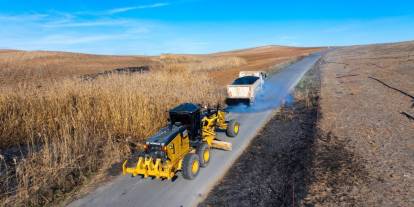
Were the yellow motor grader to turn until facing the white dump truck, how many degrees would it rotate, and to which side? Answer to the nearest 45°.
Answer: approximately 45° to its left

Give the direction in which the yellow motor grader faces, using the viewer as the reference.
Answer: facing away from the viewer and to the right of the viewer
